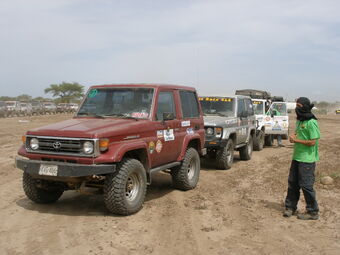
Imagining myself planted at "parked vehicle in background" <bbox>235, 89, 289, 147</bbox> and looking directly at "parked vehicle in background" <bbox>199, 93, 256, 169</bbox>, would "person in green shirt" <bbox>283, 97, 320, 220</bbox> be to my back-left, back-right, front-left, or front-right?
front-left

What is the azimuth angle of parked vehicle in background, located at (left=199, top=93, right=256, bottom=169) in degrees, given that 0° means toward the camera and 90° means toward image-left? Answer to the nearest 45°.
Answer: approximately 45°

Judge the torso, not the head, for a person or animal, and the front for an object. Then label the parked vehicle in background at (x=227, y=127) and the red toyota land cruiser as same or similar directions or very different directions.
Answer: same or similar directions

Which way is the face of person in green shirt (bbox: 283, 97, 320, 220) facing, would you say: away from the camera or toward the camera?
toward the camera

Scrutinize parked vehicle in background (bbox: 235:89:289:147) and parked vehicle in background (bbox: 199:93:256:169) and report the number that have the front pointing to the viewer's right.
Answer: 0

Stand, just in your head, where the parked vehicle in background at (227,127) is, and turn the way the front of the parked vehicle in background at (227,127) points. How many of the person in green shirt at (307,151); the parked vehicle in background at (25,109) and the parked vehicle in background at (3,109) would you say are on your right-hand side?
2

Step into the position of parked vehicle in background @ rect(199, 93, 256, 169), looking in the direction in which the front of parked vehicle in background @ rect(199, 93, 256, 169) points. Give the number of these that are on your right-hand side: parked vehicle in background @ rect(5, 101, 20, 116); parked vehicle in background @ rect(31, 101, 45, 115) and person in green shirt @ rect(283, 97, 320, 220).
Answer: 2

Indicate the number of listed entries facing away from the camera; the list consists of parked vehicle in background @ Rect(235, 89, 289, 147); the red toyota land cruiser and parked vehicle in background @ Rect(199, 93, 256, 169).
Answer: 0

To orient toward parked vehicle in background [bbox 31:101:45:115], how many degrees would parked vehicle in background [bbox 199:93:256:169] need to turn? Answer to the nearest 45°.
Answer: approximately 90° to its right

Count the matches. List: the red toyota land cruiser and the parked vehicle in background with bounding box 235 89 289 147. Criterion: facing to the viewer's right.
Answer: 0

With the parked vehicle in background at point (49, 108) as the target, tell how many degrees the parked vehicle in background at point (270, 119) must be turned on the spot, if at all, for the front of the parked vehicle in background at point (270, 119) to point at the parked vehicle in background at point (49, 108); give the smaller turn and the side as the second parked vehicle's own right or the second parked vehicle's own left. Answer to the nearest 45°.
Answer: approximately 90° to the second parked vehicle's own right

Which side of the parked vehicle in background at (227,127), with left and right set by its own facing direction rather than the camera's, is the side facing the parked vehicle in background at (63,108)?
right

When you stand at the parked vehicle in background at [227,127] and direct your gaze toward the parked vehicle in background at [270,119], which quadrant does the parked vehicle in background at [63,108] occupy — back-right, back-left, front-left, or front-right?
front-left

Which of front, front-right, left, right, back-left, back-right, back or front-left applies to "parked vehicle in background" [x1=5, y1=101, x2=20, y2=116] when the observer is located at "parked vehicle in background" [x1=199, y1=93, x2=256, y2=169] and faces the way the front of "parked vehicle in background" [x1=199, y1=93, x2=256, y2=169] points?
right

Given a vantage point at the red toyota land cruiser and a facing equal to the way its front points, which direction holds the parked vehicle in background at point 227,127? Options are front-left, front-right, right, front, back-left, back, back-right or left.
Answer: back

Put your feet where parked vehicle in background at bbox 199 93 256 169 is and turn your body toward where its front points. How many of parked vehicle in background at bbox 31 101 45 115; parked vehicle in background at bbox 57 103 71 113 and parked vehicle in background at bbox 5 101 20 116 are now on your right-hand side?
3

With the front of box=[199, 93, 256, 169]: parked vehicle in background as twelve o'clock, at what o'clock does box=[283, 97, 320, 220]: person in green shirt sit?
The person in green shirt is roughly at 10 o'clock from the parked vehicle in background.

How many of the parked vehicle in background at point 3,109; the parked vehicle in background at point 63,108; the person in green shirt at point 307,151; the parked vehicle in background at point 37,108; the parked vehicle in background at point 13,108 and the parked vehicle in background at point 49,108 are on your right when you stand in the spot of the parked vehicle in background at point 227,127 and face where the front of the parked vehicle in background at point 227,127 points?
5
